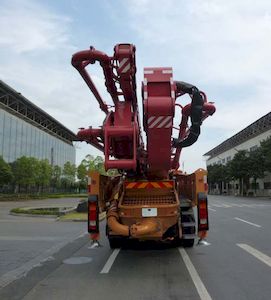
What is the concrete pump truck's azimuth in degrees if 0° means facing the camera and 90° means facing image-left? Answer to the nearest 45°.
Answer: approximately 180°
